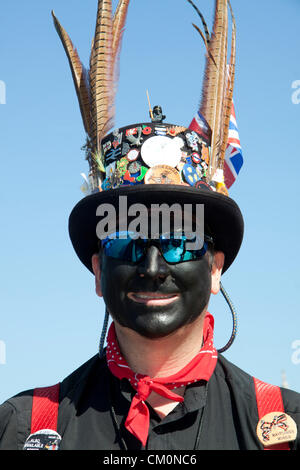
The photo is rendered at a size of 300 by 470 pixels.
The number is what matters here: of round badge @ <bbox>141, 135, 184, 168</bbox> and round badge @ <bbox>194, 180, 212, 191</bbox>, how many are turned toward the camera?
2
